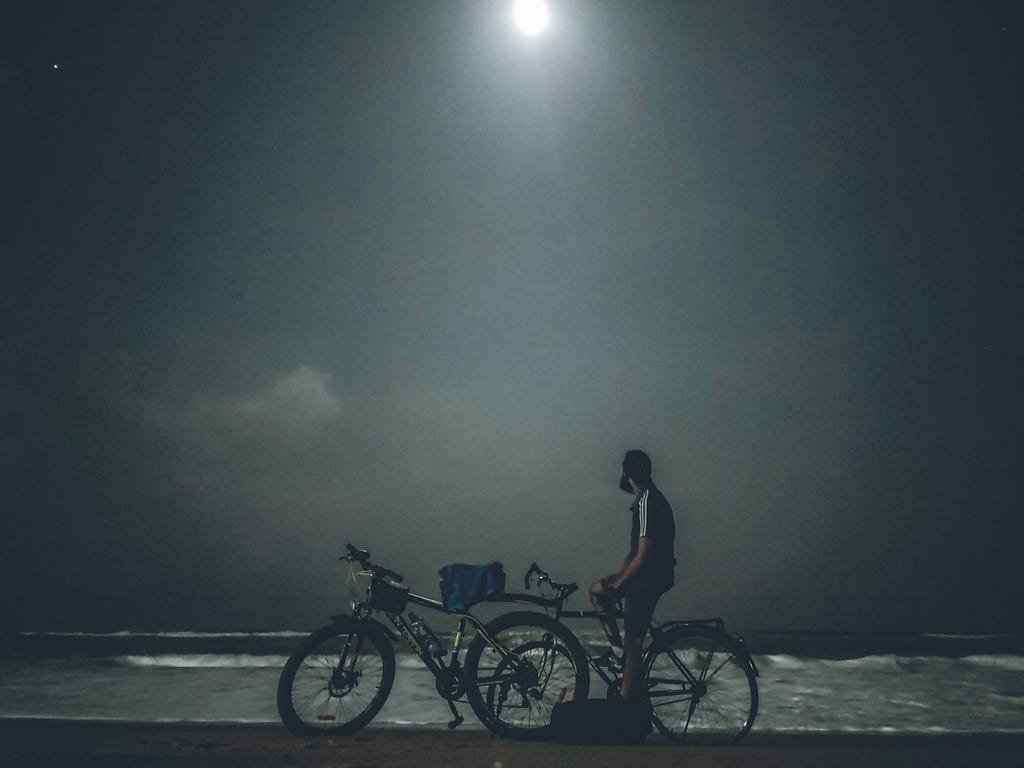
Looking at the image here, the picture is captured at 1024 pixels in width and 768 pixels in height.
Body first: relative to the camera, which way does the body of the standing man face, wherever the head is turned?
to the viewer's left

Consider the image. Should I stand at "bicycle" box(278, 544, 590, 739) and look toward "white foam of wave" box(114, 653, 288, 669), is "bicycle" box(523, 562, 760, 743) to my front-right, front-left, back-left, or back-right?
back-right

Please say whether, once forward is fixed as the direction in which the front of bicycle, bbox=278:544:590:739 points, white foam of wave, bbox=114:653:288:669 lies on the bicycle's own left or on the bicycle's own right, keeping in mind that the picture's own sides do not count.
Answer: on the bicycle's own right

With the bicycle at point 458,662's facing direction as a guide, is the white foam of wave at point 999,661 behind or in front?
behind

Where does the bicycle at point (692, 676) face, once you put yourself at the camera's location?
facing to the left of the viewer

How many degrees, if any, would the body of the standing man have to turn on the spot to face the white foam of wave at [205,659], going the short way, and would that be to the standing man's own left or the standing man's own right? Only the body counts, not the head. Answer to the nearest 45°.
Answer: approximately 45° to the standing man's own right

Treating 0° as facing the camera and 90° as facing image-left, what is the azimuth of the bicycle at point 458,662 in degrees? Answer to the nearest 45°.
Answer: approximately 90°
